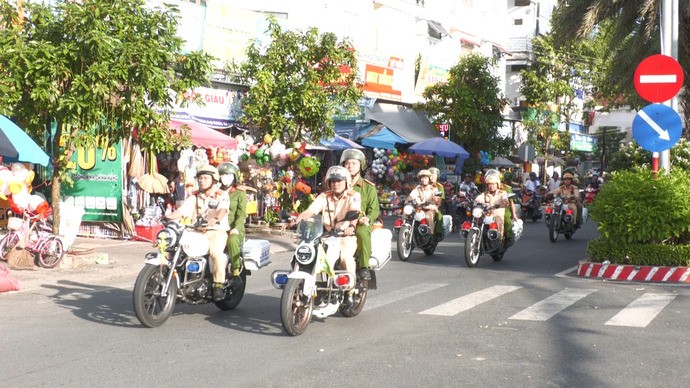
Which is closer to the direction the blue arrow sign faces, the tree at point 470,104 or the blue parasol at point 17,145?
the blue parasol

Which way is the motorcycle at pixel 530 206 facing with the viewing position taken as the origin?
facing the viewer and to the left of the viewer

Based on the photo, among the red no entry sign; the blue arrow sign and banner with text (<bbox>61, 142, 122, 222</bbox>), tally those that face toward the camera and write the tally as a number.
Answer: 3

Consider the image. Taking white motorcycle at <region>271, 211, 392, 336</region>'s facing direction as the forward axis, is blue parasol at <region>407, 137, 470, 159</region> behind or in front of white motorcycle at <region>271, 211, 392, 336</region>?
behind

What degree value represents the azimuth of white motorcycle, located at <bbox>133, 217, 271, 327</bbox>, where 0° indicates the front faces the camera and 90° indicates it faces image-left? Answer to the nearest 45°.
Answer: approximately 45°

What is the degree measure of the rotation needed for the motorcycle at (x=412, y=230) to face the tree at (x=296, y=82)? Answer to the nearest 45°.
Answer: approximately 90° to its right

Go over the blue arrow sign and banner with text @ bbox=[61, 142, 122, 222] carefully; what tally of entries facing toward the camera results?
2

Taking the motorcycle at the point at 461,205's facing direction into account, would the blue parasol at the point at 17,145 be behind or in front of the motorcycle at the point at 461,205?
in front

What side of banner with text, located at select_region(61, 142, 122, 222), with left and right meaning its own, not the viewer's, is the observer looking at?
front

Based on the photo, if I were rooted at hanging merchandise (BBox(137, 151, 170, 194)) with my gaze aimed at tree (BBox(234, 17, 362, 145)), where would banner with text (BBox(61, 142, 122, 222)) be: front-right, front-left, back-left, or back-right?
back-left

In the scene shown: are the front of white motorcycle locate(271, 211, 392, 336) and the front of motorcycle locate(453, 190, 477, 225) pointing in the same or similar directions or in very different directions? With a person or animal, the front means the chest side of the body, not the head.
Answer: same or similar directions
